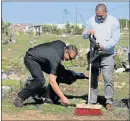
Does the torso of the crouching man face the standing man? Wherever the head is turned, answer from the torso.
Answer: yes

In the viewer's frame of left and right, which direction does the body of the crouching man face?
facing to the right of the viewer

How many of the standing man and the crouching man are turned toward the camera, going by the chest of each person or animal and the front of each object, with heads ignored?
1

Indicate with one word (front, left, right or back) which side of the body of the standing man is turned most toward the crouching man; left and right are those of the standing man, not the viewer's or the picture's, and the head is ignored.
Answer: right

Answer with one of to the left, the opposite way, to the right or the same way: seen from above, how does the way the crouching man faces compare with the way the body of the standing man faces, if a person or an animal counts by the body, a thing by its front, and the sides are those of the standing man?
to the left
